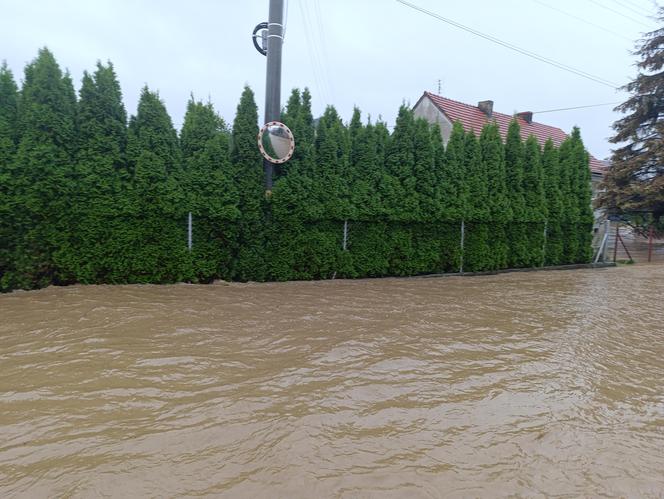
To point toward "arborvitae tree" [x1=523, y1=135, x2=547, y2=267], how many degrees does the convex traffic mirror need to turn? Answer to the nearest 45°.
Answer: approximately 90° to its left

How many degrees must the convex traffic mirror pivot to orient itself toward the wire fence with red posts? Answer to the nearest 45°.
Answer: approximately 135° to its left

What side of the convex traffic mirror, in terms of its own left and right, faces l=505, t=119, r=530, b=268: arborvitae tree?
left

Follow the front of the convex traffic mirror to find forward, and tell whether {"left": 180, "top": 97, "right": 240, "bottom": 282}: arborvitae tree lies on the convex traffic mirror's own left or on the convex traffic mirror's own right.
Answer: on the convex traffic mirror's own right

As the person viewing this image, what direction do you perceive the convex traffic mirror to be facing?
facing the viewer

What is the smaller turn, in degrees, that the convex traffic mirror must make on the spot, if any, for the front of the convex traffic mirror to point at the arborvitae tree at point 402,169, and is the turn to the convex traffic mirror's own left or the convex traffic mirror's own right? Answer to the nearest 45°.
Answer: approximately 90° to the convex traffic mirror's own left

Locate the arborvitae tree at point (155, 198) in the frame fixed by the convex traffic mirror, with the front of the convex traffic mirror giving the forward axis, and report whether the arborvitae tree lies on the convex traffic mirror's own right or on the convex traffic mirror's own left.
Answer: on the convex traffic mirror's own right

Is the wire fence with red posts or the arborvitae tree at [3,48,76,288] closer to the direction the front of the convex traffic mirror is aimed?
the arborvitae tree

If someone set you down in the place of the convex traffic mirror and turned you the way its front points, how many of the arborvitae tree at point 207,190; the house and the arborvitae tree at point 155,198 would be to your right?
2

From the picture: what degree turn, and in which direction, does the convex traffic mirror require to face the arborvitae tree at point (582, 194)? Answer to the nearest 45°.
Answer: approximately 90° to its left

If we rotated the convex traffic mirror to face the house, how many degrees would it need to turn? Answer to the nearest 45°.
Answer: approximately 135° to its left

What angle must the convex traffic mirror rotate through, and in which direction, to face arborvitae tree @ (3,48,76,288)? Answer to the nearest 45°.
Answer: approximately 90° to its right

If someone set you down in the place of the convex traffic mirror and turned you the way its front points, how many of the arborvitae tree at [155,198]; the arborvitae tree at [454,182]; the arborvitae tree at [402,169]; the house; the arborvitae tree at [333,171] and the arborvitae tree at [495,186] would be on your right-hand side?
1

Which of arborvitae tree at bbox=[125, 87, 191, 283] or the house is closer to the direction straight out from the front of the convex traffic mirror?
the arborvitae tree

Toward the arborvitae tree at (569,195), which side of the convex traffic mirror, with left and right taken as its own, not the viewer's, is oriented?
left
